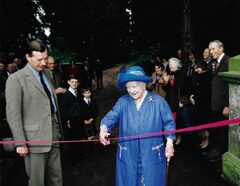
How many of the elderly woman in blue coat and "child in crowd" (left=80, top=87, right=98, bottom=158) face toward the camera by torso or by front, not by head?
2

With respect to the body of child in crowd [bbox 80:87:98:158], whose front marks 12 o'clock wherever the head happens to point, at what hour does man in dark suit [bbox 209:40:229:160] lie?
The man in dark suit is roughly at 10 o'clock from the child in crowd.

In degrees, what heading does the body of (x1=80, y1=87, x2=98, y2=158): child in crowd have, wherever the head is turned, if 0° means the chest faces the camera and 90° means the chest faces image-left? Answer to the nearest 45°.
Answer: approximately 0°

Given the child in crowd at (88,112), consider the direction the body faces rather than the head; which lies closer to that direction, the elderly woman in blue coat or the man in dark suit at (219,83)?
the elderly woman in blue coat

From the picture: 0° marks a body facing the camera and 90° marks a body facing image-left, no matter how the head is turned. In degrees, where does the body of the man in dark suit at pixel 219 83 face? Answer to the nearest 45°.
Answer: approximately 45°

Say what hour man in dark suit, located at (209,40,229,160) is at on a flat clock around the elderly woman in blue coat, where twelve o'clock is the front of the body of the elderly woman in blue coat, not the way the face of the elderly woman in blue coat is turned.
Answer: The man in dark suit is roughly at 7 o'clock from the elderly woman in blue coat.

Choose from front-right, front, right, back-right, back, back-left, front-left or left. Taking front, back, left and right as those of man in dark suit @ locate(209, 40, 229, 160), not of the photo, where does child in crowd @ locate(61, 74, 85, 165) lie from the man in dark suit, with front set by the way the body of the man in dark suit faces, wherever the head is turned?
front-right

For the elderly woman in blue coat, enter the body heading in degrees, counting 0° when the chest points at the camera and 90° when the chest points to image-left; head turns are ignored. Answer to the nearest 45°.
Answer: approximately 0°

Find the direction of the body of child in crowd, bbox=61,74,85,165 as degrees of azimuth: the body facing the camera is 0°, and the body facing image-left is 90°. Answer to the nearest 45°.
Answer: approximately 315°
